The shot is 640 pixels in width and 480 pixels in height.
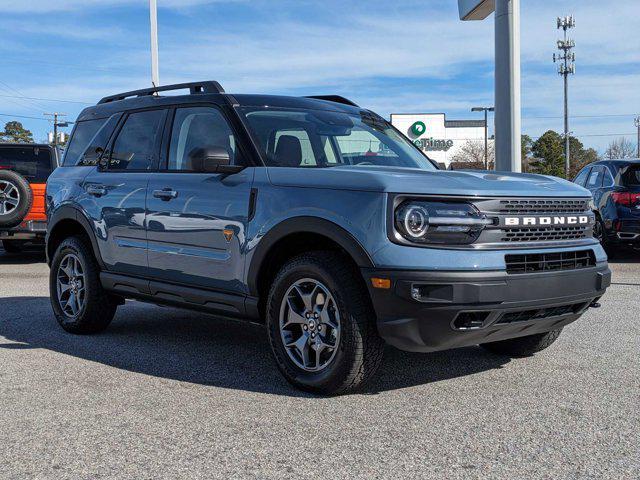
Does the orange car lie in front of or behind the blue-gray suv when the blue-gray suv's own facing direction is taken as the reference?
behind

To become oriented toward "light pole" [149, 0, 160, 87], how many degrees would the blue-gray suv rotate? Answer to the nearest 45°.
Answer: approximately 135° to its left

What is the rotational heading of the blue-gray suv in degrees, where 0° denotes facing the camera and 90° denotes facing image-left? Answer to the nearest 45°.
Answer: approximately 315°

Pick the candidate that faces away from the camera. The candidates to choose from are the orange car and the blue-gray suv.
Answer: the orange car

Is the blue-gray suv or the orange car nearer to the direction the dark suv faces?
the orange car

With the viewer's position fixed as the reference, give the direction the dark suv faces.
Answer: facing away from the viewer and to the left of the viewer

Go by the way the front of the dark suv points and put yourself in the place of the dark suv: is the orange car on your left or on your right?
on your left

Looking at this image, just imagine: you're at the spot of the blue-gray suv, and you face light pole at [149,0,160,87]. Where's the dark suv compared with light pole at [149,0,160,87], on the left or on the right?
right

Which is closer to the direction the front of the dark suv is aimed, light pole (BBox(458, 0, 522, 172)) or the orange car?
the light pole

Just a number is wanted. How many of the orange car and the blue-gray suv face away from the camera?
1

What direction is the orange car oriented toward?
away from the camera

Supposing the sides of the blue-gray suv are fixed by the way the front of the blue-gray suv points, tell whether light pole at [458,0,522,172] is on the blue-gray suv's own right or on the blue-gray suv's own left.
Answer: on the blue-gray suv's own left

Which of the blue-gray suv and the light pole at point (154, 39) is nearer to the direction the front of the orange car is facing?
the light pole

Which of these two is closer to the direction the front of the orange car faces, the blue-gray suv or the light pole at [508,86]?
the light pole

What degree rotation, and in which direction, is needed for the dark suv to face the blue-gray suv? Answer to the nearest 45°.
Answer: approximately 135° to its left
